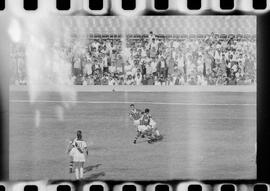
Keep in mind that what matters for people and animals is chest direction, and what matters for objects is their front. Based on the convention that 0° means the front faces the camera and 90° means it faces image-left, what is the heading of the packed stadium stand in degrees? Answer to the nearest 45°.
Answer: approximately 0°
